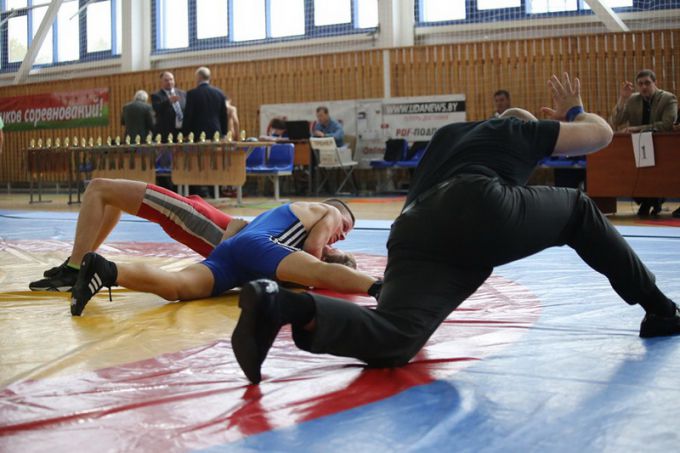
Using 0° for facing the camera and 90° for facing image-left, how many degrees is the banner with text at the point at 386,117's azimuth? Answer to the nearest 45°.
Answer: approximately 0°

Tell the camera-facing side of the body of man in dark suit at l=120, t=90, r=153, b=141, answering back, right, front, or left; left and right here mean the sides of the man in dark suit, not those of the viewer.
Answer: back

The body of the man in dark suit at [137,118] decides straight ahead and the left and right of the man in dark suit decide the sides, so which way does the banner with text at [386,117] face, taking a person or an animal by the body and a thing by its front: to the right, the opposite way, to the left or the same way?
the opposite way

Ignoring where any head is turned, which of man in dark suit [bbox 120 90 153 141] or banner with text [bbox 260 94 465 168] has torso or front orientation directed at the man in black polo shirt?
the banner with text

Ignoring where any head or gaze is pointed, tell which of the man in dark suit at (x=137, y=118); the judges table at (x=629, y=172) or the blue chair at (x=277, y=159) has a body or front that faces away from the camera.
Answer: the man in dark suit

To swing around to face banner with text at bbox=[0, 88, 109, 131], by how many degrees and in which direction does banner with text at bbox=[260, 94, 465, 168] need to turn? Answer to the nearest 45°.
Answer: approximately 135° to its right

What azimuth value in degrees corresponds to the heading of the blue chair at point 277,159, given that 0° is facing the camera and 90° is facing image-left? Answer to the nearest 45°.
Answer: approximately 45°

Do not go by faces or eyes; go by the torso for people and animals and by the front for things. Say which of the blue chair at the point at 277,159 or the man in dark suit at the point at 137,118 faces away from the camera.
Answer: the man in dark suit

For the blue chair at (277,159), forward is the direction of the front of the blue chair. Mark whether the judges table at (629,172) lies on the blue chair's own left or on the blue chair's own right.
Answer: on the blue chair's own left

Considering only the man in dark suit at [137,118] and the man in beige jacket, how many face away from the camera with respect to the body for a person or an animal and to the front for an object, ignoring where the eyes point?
1
